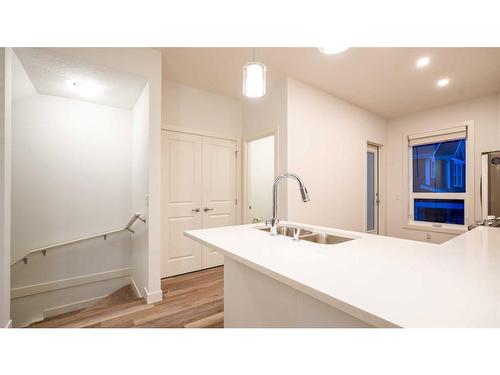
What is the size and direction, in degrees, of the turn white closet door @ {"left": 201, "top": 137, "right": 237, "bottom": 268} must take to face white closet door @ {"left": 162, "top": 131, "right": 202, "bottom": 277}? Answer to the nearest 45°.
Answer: approximately 90° to its right

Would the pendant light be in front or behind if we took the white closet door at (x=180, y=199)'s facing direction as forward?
in front

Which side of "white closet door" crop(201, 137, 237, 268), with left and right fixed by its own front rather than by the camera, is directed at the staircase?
right

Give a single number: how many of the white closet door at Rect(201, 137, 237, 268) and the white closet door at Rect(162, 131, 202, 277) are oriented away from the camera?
0

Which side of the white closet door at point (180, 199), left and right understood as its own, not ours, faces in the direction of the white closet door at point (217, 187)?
left

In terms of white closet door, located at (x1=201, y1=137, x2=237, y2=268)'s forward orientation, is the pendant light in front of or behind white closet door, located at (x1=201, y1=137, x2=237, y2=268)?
in front

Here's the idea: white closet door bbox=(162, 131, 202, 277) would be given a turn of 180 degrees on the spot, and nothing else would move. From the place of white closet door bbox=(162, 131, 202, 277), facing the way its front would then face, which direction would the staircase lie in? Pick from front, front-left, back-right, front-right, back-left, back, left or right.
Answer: left

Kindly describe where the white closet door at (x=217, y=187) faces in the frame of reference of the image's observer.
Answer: facing the viewer and to the right of the viewer

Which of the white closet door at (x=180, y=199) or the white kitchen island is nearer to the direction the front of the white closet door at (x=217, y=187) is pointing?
the white kitchen island
